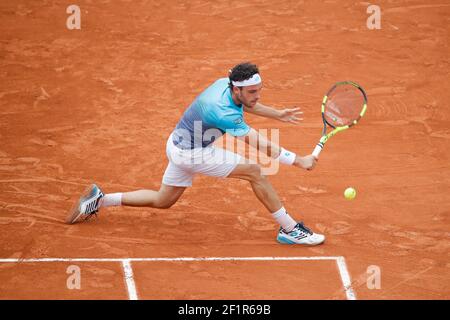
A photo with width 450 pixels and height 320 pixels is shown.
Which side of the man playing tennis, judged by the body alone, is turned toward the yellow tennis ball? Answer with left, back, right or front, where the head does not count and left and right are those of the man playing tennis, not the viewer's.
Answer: front

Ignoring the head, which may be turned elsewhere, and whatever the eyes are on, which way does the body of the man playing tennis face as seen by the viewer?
to the viewer's right
